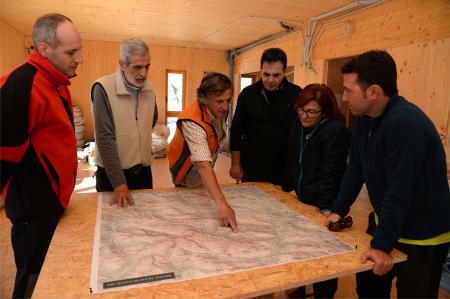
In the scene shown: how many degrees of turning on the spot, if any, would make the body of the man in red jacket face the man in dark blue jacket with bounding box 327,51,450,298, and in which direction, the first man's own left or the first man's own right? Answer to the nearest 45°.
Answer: approximately 45° to the first man's own right

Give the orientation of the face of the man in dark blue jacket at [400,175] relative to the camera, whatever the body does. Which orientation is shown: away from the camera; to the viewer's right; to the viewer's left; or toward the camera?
to the viewer's left

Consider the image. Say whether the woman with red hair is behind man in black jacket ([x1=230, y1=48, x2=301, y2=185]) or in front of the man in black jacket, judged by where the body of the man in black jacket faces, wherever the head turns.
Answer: in front

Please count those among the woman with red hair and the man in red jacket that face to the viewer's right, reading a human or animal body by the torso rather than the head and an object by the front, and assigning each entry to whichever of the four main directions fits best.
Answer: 1

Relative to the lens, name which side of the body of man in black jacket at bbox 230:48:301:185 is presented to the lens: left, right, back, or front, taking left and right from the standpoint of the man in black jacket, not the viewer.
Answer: front

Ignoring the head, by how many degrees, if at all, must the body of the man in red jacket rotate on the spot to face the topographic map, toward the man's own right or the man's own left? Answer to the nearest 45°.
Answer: approximately 45° to the man's own right

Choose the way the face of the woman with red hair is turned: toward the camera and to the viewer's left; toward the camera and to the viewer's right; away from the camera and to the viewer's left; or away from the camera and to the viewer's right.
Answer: toward the camera and to the viewer's left

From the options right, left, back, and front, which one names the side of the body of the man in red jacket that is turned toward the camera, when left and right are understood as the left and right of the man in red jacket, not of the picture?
right

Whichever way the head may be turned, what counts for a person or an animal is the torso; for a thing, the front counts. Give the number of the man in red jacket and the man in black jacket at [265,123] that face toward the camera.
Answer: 1
